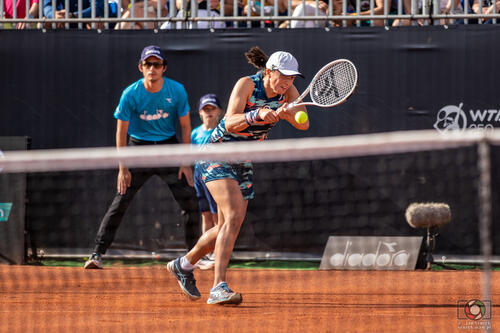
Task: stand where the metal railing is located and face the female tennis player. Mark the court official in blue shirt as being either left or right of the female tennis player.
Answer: right

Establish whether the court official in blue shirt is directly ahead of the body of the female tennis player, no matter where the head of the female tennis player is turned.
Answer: no

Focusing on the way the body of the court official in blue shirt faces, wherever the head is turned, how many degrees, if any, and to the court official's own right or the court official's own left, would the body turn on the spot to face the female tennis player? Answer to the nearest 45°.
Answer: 0° — they already face them

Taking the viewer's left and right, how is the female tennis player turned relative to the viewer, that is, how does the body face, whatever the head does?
facing the viewer and to the right of the viewer

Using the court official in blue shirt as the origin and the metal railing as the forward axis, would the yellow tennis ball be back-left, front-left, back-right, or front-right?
back-right

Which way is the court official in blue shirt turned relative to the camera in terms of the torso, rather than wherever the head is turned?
toward the camera

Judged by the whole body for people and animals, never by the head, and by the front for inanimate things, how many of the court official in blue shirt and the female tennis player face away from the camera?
0

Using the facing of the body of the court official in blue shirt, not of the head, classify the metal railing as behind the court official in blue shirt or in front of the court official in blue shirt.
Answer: behind
